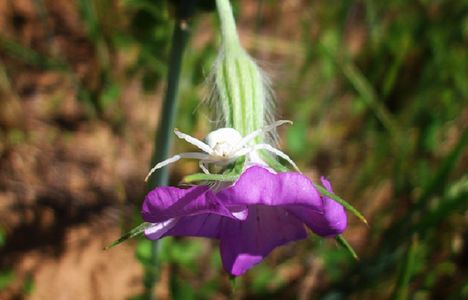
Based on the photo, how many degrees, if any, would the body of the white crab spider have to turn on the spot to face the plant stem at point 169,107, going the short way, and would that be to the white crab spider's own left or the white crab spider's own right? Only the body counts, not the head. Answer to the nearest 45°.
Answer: approximately 180°

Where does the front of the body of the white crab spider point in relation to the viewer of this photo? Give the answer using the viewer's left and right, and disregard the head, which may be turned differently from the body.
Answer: facing the viewer
